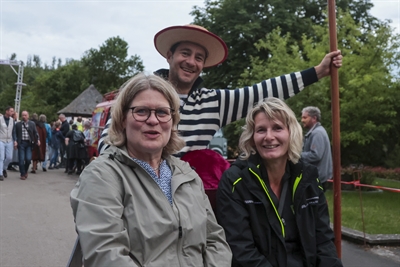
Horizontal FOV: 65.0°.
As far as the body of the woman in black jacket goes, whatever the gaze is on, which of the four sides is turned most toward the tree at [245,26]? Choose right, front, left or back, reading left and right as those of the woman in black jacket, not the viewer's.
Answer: back

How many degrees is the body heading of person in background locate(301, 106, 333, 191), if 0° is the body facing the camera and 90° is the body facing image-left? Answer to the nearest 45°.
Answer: approximately 90°

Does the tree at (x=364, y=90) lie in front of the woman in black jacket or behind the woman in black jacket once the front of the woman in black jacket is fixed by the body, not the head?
behind

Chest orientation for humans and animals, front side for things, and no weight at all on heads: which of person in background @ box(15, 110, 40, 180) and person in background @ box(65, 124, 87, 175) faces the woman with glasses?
person in background @ box(15, 110, 40, 180)

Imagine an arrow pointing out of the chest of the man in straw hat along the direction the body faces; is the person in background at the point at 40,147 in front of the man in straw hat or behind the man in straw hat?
behind

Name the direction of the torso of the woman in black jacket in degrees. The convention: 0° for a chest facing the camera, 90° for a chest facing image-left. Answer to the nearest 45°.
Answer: approximately 0°

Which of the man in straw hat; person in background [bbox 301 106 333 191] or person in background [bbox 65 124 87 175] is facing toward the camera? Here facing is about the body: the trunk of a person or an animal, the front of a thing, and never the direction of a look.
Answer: the man in straw hat

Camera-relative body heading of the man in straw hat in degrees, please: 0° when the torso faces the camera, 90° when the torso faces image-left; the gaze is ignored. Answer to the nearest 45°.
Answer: approximately 0°

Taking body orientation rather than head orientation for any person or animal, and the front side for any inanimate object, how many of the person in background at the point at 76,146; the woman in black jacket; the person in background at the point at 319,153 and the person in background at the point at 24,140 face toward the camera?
2

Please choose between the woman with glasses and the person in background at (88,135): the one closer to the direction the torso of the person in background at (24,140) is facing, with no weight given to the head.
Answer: the woman with glasses

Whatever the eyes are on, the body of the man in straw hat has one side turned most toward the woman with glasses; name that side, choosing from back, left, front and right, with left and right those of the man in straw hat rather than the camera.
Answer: front

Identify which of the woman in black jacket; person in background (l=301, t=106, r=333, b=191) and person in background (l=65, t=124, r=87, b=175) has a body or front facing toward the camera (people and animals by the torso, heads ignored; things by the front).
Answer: the woman in black jacket
